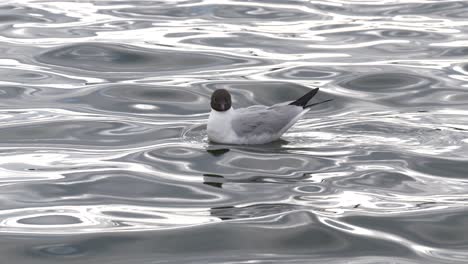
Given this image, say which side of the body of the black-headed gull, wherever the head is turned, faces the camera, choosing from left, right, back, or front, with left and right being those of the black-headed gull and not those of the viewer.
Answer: left
